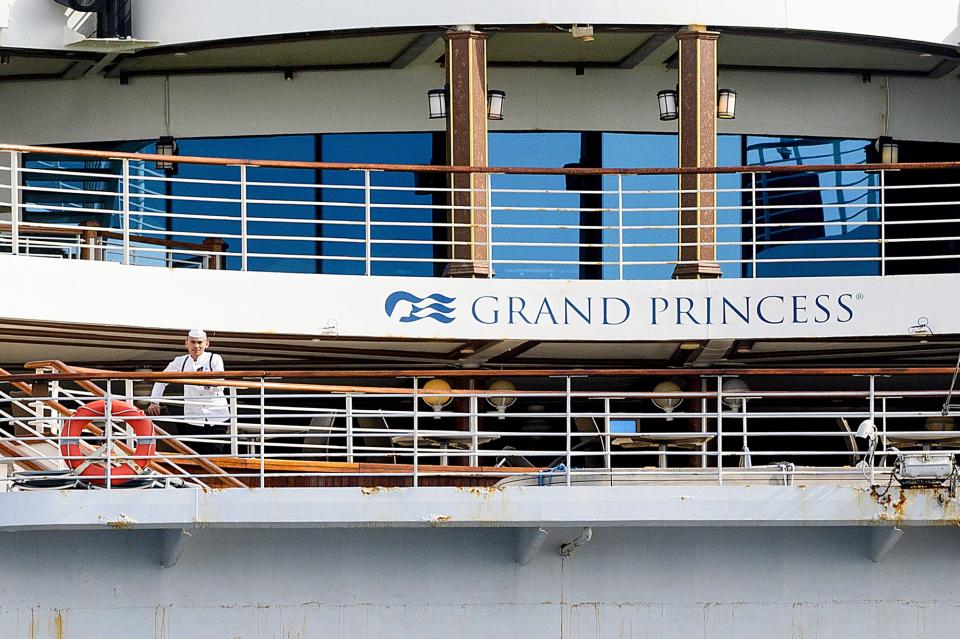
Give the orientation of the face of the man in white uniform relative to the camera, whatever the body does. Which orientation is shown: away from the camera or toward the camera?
toward the camera

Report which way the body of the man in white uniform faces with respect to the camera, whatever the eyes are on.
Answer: toward the camera

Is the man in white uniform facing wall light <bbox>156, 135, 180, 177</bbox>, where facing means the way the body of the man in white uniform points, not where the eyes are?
no
